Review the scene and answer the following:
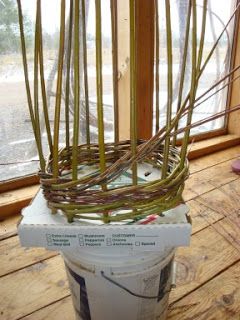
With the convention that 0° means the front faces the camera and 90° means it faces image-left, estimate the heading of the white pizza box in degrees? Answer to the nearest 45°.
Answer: approximately 0°
